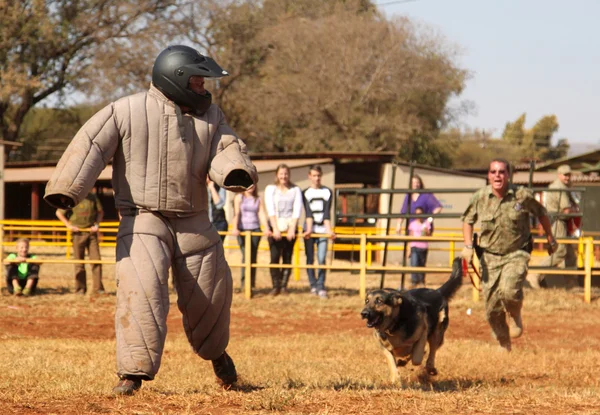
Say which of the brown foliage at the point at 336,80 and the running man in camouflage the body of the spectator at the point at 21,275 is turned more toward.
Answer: the running man in camouflage

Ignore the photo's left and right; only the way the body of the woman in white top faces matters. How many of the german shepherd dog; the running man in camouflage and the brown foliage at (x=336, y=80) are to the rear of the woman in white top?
1

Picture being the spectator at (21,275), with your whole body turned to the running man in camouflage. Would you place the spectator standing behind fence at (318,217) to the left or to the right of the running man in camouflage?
left

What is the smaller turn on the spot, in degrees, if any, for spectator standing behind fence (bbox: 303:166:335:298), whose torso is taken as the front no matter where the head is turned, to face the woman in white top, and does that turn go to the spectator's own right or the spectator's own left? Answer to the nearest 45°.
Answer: approximately 45° to the spectator's own right

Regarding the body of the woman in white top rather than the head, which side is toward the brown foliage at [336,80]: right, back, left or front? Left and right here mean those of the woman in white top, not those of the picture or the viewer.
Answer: back

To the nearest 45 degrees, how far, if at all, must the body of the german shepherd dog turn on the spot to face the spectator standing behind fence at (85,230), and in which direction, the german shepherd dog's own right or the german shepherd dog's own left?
approximately 90° to the german shepherd dog's own right

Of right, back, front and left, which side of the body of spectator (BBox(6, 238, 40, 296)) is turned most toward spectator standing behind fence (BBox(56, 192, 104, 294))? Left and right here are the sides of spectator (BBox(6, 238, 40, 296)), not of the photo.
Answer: left

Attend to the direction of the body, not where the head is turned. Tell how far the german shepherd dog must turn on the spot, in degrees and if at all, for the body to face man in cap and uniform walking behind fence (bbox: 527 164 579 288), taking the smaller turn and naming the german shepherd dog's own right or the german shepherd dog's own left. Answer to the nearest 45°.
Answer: approximately 135° to the german shepherd dog's own right
